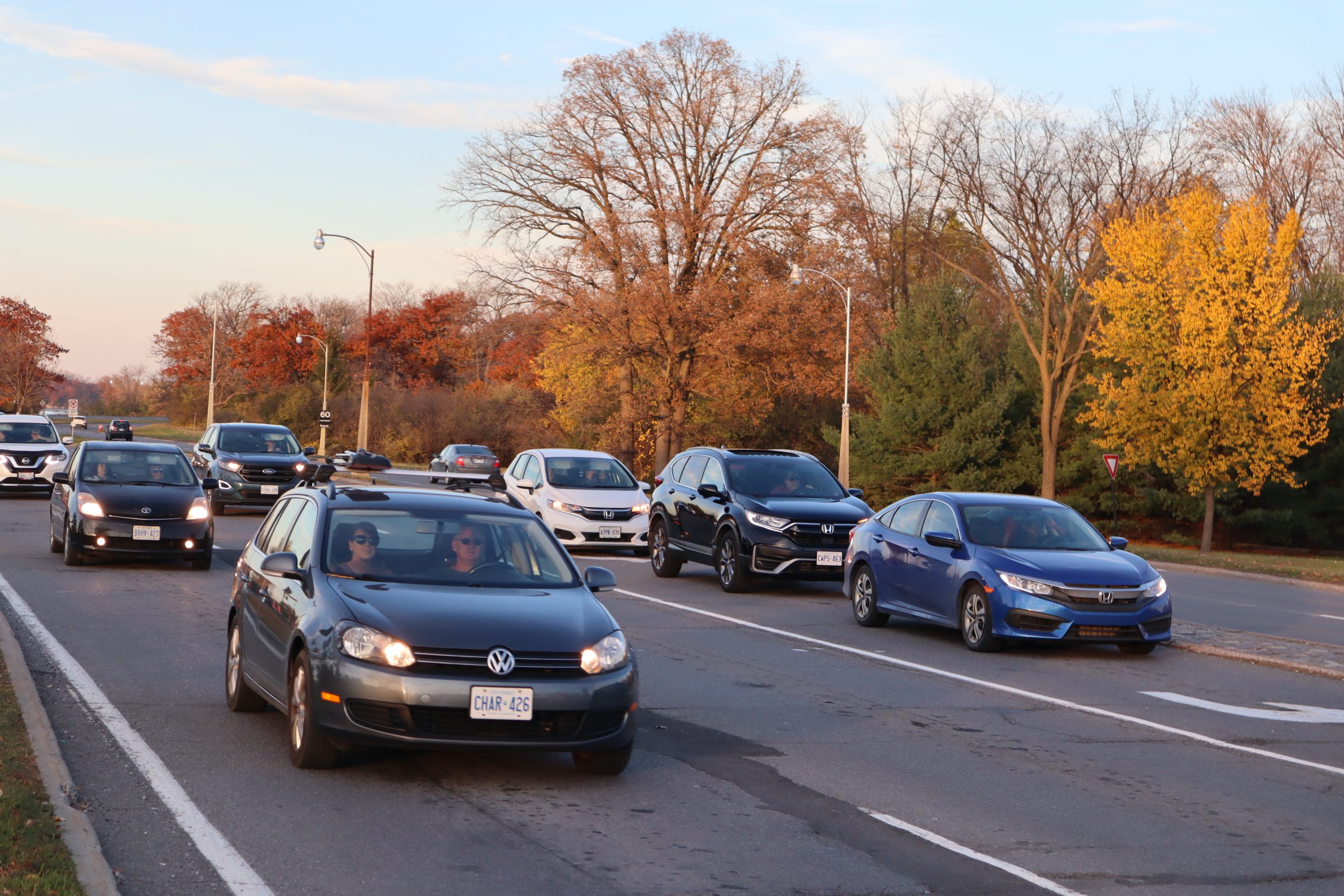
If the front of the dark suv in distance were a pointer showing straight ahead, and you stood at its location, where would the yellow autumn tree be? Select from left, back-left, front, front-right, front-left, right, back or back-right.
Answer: front-left

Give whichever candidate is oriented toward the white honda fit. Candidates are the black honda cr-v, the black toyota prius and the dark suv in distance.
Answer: the dark suv in distance

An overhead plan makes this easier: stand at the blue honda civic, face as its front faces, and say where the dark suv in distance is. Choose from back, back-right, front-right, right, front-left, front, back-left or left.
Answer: back

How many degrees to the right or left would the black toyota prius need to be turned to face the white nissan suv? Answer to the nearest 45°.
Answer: approximately 180°

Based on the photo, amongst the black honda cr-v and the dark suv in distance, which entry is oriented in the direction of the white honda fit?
the dark suv in distance

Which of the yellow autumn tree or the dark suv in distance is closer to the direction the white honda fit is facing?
the yellow autumn tree

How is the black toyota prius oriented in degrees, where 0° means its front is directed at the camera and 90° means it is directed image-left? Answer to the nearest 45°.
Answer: approximately 0°

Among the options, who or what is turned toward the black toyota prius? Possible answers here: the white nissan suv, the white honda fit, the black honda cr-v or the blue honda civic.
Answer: the white nissan suv

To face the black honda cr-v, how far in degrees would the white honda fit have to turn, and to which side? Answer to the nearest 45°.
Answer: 0° — it already faces it

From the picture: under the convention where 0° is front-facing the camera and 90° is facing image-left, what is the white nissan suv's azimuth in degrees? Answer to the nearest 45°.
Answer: approximately 0°

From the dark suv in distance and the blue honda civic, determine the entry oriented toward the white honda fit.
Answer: the dark suv in distance

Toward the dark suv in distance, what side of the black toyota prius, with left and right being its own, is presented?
back

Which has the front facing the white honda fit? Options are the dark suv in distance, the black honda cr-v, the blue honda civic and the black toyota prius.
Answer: the dark suv in distance

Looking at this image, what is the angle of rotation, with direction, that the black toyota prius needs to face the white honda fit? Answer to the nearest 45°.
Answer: approximately 90° to its left

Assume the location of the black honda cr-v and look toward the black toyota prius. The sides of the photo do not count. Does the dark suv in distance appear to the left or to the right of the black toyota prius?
right
